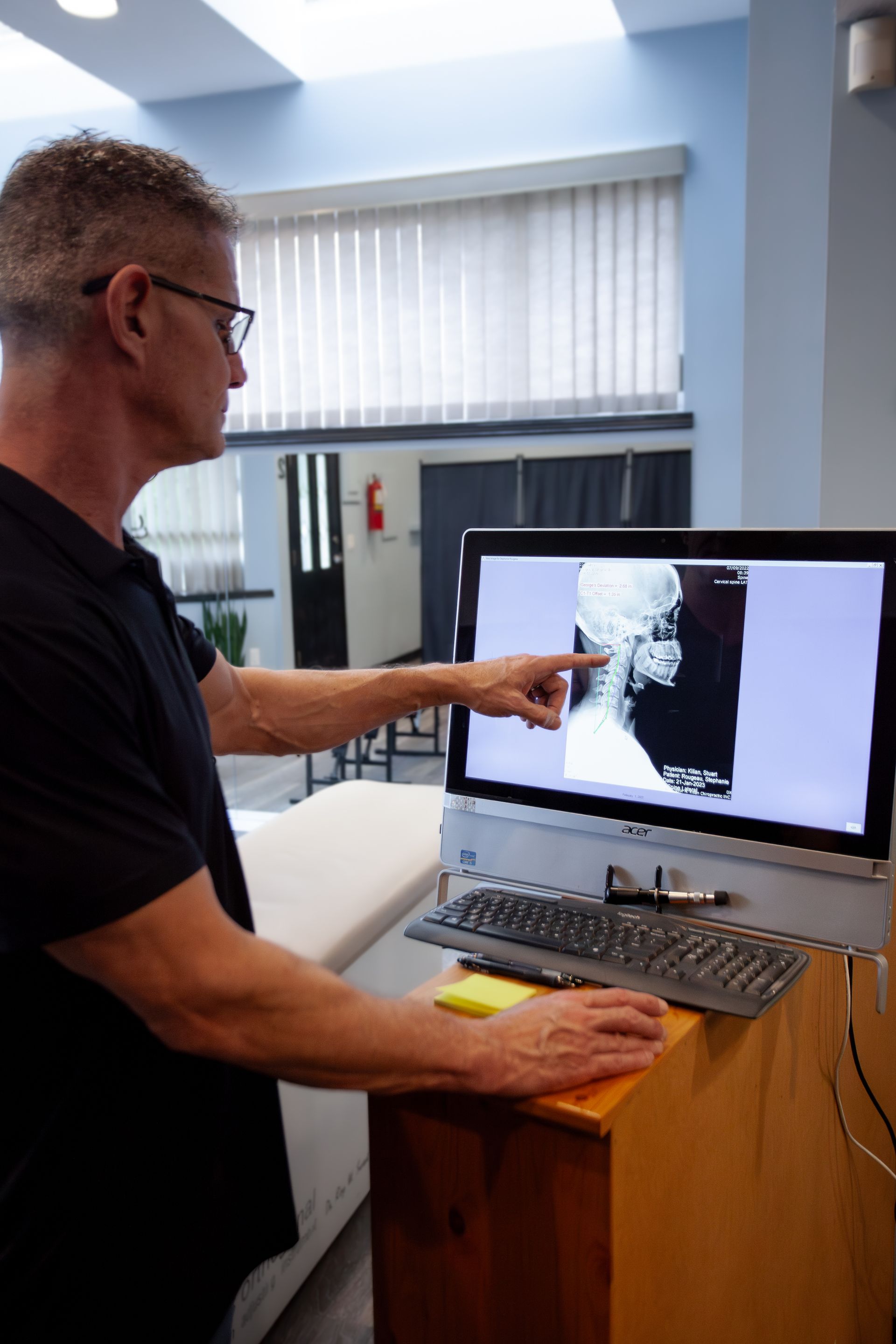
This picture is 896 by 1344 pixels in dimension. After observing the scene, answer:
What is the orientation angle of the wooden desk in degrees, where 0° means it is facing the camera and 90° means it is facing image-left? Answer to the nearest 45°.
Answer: approximately 45°

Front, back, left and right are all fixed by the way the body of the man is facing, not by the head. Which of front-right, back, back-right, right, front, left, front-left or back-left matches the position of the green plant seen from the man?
left

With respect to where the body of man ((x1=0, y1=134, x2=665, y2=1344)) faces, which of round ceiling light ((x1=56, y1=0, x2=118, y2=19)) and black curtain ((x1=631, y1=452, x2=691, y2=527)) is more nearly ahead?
the black curtain

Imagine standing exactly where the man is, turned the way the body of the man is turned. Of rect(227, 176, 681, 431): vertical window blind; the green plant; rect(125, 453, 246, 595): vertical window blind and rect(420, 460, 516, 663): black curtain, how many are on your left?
4

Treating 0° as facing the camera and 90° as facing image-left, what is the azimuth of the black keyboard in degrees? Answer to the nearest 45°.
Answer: approximately 45°

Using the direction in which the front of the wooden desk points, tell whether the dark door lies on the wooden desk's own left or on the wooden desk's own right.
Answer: on the wooden desk's own right

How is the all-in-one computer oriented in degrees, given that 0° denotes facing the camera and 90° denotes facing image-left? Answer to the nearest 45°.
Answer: approximately 45°

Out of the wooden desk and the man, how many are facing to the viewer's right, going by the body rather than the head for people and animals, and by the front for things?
1

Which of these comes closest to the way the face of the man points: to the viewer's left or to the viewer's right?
to the viewer's right

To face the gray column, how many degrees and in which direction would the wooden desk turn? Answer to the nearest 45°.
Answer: approximately 135° to its right

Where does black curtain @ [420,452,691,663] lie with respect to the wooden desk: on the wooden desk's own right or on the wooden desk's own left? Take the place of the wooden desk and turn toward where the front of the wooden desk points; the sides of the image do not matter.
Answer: on the wooden desk's own right

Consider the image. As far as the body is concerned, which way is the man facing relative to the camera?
to the viewer's right
